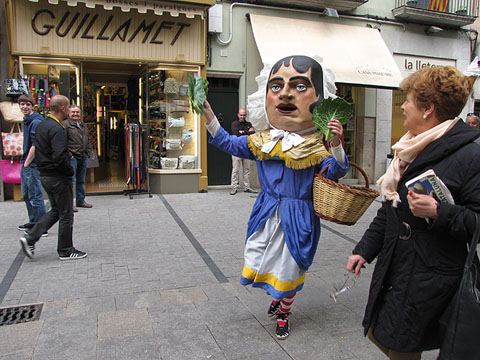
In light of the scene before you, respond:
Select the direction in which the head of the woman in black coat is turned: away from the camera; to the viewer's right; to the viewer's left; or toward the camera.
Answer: to the viewer's left

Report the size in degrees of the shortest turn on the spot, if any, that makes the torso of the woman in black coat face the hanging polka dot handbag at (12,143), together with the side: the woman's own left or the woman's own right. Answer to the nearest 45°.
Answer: approximately 90° to the woman's own right

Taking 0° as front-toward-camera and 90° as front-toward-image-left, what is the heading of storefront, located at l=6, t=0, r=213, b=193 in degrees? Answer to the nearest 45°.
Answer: approximately 0°

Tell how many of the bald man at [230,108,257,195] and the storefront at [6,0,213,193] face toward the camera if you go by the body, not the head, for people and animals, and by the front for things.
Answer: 2

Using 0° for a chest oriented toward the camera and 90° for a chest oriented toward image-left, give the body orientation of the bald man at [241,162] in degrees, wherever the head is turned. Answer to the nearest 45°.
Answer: approximately 0°

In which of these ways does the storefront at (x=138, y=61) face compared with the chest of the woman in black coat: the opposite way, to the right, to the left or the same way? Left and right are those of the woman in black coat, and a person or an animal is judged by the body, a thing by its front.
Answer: to the left

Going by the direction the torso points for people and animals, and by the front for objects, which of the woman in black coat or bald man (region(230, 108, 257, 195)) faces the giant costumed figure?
the bald man

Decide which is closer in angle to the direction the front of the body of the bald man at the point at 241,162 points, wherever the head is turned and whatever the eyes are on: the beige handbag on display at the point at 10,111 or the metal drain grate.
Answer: the metal drain grate

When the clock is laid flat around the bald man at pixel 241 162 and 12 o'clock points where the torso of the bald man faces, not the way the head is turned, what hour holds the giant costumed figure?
The giant costumed figure is roughly at 12 o'clock from the bald man.

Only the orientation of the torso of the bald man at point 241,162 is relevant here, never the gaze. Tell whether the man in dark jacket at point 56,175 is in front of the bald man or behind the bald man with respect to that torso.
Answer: in front

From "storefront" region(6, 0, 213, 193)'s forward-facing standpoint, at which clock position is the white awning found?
The white awning is roughly at 9 o'clock from the storefront.

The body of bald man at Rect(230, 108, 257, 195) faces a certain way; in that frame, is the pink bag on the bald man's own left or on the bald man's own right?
on the bald man's own right

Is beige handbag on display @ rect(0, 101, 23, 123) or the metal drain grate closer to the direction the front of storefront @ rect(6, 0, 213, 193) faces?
the metal drain grate

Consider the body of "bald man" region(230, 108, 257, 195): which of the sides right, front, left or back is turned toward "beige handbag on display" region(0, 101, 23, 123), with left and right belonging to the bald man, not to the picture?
right

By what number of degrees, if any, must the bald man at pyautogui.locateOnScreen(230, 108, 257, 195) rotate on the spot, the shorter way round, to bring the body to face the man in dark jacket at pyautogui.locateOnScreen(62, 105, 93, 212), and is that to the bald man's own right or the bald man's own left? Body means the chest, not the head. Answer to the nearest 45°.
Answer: approximately 45° to the bald man's own right

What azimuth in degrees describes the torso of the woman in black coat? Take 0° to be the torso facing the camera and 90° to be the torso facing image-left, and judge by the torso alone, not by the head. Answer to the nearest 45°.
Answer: approximately 45°
